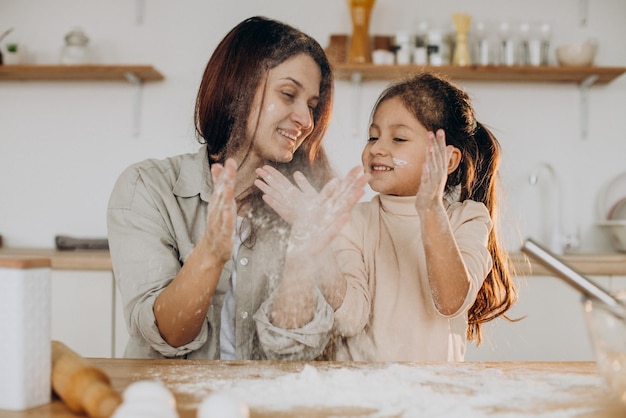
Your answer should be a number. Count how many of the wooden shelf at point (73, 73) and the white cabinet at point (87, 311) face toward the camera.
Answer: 2

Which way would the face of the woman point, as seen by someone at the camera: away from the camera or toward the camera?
toward the camera

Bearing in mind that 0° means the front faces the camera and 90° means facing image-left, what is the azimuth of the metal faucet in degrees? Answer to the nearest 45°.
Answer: approximately 45°

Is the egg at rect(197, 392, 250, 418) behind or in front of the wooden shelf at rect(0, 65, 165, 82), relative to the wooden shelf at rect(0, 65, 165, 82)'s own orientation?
in front

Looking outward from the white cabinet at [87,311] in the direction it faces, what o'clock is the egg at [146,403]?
The egg is roughly at 12 o'clock from the white cabinet.

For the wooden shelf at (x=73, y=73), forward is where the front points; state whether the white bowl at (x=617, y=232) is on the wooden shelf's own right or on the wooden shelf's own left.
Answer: on the wooden shelf's own left

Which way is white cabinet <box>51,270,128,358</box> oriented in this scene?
toward the camera

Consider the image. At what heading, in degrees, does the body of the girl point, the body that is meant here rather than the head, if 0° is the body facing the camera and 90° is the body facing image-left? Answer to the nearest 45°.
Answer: approximately 45°

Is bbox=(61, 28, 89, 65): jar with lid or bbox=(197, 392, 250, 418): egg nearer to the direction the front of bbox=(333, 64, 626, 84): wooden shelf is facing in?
the egg

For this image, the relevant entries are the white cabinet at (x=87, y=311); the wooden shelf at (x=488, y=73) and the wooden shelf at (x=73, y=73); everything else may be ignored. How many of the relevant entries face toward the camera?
3

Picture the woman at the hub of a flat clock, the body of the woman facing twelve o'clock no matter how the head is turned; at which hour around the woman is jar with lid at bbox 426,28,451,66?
The jar with lid is roughly at 9 o'clock from the woman.

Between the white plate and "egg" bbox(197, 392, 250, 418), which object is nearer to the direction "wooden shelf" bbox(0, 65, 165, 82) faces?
the egg

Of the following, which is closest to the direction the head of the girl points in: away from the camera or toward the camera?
toward the camera

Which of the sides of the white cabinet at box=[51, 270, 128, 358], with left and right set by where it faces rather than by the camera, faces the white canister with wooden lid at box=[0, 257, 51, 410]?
front

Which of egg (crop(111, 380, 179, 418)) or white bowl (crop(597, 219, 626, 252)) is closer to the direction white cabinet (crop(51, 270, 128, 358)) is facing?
the egg

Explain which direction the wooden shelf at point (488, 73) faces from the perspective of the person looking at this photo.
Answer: facing the viewer

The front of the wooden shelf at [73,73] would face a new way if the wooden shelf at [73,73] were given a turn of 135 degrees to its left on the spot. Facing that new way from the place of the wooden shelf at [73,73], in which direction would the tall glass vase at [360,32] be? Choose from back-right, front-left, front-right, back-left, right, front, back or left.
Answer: right
